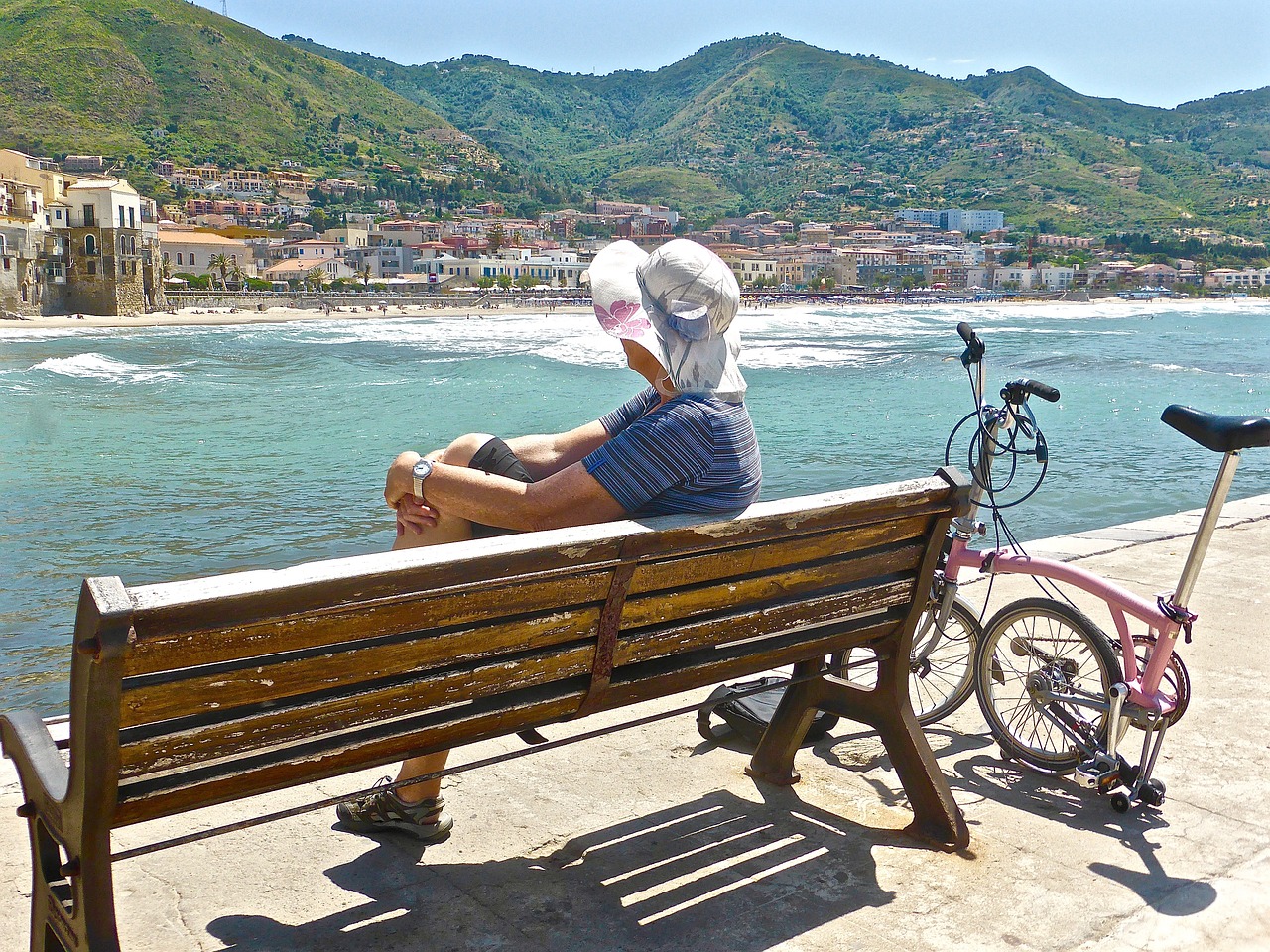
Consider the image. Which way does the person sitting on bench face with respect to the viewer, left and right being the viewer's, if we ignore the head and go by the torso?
facing to the left of the viewer

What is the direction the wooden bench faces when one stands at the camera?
facing away from the viewer and to the left of the viewer

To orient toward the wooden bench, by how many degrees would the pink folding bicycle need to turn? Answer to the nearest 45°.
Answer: approximately 90° to its left

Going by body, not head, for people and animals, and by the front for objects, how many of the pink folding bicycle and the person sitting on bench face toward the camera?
0

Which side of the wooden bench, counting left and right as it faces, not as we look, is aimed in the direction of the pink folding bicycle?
right

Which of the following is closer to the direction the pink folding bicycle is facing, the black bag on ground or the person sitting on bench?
the black bag on ground

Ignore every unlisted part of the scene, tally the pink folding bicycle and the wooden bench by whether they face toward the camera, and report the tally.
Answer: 0

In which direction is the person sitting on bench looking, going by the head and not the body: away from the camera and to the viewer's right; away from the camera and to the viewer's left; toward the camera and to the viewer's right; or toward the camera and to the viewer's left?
away from the camera and to the viewer's left

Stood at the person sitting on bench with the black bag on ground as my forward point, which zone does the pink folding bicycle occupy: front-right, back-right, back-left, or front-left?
front-right

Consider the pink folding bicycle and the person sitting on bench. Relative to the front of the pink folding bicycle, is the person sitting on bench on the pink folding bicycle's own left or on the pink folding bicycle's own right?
on the pink folding bicycle's own left

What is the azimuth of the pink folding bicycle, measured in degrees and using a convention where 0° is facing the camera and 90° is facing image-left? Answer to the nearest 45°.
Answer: approximately 135°
